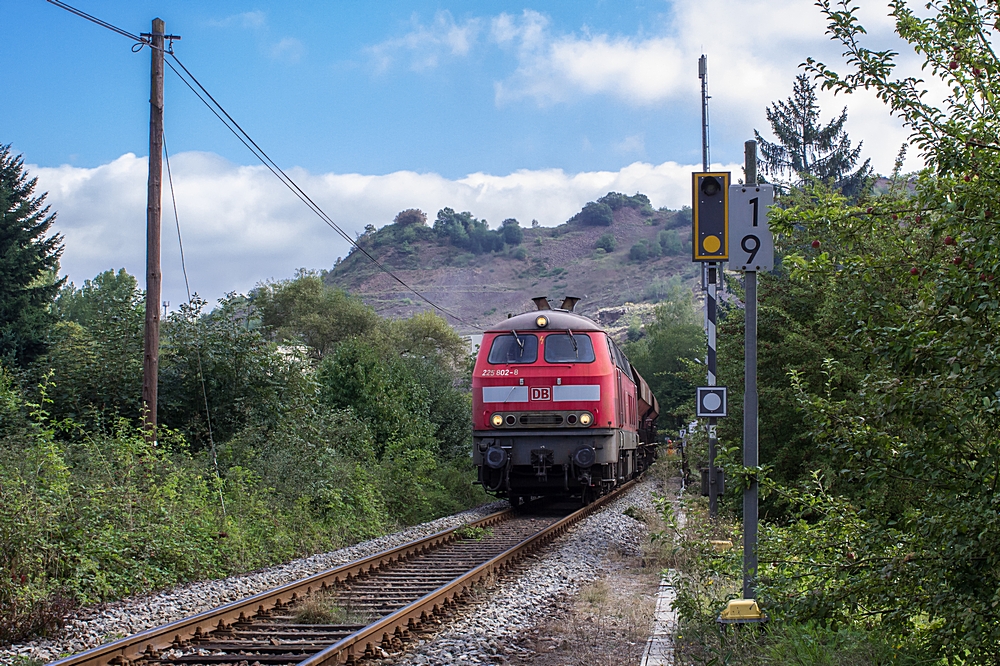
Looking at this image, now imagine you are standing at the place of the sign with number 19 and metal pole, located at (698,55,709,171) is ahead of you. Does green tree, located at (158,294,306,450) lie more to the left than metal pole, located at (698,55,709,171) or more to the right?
left

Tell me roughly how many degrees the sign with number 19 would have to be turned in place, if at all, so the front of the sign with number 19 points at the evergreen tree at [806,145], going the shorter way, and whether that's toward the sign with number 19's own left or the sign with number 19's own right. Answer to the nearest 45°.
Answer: approximately 180°

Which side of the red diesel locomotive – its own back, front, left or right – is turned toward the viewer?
front

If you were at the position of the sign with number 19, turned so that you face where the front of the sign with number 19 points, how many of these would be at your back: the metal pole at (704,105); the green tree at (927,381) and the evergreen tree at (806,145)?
2

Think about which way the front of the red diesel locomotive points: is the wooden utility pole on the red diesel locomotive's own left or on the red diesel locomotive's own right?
on the red diesel locomotive's own right

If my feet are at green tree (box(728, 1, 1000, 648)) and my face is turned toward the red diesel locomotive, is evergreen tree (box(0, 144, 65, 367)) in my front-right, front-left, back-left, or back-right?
front-left

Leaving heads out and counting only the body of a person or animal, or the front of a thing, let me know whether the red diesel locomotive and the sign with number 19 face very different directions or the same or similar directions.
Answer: same or similar directions

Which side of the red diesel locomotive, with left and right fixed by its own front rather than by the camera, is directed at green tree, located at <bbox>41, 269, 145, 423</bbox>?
right

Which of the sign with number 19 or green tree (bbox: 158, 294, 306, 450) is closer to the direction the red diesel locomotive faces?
the sign with number 19

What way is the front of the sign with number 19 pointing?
toward the camera

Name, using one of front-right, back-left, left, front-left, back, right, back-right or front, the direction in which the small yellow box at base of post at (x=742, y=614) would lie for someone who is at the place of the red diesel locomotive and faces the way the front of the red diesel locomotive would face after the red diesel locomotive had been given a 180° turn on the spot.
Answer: back

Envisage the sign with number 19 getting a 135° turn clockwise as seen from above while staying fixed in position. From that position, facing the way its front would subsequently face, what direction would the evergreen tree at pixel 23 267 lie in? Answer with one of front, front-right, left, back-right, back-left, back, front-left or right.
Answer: front

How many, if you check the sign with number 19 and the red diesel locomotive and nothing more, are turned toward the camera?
2
